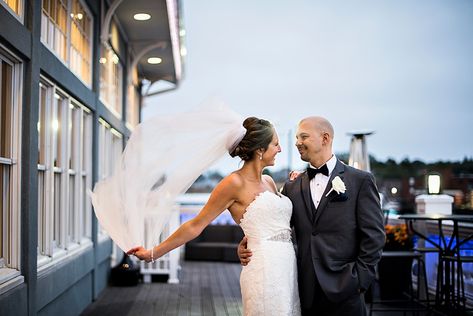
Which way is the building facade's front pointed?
to the viewer's right

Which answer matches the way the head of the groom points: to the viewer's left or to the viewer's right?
to the viewer's left

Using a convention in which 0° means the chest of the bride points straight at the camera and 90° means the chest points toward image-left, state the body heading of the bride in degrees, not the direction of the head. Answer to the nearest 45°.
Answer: approximately 315°

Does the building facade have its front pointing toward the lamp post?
yes
